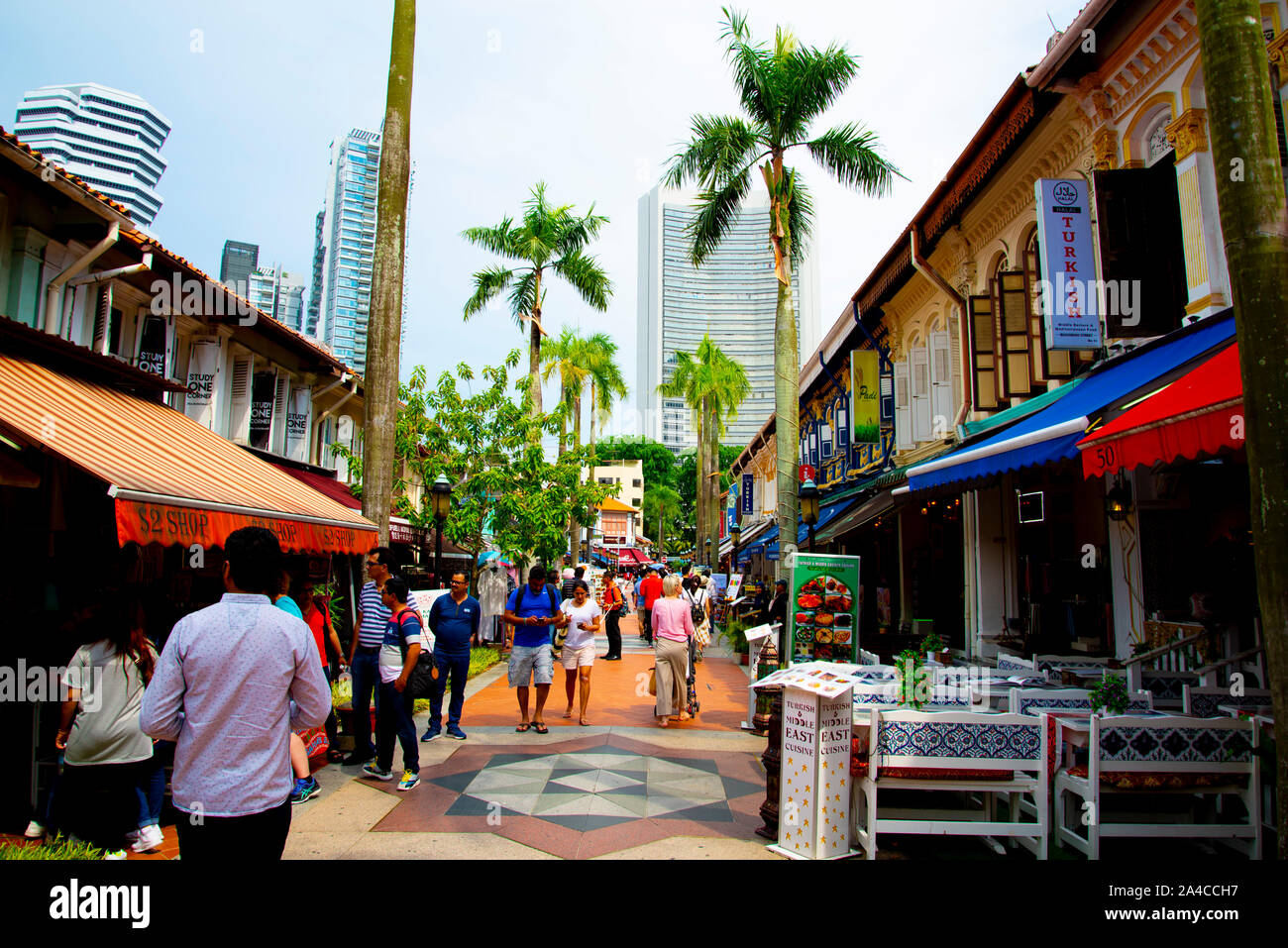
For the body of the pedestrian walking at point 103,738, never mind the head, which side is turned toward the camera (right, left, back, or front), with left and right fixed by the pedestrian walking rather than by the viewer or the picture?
back

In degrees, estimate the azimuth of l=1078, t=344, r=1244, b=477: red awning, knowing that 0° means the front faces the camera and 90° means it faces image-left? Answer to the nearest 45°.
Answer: approximately 45°

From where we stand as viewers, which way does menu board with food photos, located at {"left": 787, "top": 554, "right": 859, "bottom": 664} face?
facing the viewer

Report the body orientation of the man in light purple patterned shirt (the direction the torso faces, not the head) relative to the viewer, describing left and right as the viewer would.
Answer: facing away from the viewer

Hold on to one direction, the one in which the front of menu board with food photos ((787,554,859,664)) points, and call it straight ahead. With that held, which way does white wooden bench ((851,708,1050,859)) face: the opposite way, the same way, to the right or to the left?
the opposite way

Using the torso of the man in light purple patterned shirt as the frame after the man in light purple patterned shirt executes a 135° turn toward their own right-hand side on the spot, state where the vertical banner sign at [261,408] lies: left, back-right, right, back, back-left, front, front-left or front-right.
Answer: back-left

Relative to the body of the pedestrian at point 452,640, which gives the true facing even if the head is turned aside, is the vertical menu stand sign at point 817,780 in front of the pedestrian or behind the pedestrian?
in front

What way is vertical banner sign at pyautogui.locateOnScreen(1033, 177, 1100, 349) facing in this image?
toward the camera

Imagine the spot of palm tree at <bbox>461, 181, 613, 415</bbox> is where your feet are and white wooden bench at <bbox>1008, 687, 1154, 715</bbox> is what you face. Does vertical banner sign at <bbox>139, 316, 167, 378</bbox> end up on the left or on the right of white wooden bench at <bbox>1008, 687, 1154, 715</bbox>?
right

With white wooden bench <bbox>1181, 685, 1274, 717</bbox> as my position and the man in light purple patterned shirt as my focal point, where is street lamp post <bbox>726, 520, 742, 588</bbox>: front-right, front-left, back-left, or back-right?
back-right

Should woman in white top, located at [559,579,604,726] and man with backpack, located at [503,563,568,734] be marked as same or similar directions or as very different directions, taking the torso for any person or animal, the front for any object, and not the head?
same or similar directions

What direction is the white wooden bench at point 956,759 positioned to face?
away from the camera

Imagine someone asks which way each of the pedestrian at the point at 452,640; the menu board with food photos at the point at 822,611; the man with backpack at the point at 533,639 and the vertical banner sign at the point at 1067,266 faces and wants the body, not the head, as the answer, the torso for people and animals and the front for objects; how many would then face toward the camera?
4

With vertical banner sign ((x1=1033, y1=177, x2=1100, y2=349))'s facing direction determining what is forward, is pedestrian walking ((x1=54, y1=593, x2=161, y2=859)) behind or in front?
in front

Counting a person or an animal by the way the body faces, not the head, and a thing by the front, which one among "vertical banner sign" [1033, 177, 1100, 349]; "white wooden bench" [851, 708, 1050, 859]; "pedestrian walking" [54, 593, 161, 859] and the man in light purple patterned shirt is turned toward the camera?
the vertical banner sign
